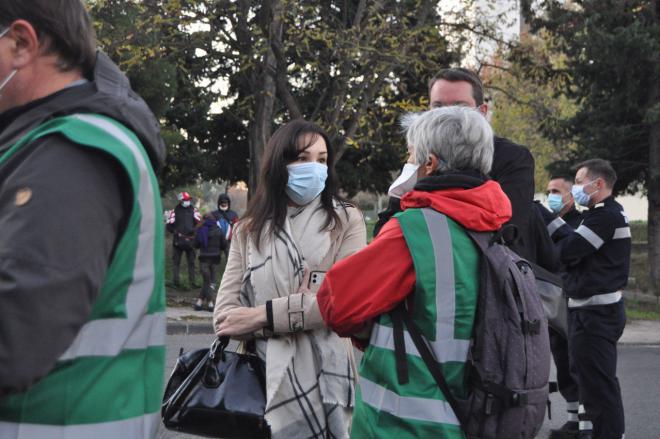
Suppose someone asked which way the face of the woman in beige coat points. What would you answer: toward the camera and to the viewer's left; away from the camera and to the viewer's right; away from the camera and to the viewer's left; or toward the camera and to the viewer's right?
toward the camera and to the viewer's right

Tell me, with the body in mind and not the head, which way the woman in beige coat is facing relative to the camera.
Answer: toward the camera

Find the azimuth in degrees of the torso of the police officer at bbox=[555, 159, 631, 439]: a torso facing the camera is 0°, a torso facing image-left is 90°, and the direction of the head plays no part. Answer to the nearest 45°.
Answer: approximately 90°

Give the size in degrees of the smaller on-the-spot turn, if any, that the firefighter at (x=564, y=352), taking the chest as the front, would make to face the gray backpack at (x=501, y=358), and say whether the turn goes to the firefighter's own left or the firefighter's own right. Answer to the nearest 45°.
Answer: approximately 45° to the firefighter's own left

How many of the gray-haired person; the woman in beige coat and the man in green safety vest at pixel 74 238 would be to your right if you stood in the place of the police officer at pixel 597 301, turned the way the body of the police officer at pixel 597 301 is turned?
0

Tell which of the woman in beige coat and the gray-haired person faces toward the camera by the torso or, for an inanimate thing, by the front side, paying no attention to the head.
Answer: the woman in beige coat

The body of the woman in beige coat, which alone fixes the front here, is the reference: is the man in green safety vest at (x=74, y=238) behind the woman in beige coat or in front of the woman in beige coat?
in front

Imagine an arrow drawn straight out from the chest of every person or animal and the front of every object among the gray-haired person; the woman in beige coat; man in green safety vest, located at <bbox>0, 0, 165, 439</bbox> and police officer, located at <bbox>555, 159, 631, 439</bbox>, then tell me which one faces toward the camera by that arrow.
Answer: the woman in beige coat

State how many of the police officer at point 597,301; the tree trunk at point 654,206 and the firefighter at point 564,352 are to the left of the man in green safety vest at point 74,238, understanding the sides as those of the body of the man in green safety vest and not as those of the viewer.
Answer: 0

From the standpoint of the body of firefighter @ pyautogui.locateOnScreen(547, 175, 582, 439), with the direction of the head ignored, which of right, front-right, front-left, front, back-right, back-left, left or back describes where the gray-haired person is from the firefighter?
front-left

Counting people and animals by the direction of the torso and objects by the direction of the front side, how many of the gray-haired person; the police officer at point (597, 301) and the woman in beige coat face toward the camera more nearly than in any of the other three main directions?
1

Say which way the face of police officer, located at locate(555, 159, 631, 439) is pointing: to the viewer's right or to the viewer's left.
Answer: to the viewer's left

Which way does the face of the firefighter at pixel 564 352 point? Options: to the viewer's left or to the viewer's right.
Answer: to the viewer's left
